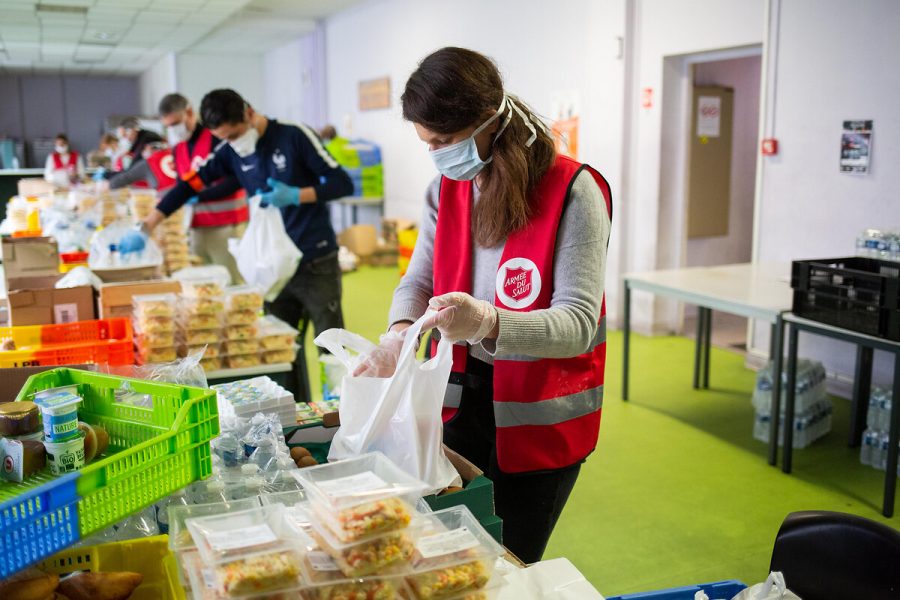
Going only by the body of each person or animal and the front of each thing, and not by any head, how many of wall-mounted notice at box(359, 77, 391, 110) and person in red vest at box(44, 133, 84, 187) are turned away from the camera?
0

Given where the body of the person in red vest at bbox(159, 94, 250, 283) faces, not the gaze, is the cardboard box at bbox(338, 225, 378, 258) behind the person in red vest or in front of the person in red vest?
behind

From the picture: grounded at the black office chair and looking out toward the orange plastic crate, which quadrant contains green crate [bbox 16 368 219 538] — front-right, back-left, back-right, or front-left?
front-left

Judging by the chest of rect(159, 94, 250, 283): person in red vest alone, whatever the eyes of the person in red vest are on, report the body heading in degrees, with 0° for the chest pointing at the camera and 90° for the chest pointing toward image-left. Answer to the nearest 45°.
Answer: approximately 45°

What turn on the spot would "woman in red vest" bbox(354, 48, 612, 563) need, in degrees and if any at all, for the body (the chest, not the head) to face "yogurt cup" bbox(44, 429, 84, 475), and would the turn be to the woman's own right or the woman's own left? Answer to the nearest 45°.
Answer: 0° — they already face it

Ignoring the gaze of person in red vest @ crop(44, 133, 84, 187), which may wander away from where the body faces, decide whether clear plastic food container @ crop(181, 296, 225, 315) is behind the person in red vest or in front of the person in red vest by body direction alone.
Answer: in front

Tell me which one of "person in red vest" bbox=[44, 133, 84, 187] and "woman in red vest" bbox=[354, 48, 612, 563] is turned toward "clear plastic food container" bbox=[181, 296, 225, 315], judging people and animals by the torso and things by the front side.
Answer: the person in red vest

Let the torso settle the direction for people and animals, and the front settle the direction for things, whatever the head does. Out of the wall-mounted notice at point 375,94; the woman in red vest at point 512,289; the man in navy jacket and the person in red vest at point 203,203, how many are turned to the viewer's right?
0

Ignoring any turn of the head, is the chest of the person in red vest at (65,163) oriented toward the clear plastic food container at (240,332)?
yes

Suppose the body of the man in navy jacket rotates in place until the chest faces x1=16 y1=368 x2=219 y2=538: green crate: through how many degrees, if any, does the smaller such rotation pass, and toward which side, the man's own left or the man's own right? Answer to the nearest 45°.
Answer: approximately 45° to the man's own left

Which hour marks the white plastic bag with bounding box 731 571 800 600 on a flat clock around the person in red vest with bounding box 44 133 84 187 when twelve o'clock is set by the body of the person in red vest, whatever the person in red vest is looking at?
The white plastic bag is roughly at 12 o'clock from the person in red vest.

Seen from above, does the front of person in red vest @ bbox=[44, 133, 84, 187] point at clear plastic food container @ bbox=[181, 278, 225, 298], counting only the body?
yes

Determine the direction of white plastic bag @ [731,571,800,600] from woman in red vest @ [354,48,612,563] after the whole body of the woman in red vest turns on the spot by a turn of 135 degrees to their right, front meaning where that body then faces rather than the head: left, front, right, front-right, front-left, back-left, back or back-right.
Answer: back-right

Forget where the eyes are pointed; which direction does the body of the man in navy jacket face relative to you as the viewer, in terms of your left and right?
facing the viewer and to the left of the viewer

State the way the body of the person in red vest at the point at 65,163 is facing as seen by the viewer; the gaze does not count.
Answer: toward the camera
